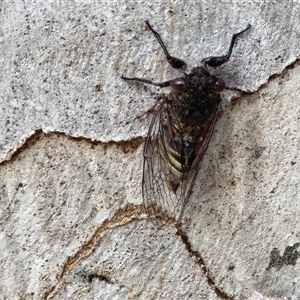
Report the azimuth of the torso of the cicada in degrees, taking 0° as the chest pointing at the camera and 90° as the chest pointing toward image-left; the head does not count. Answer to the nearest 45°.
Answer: approximately 180°
